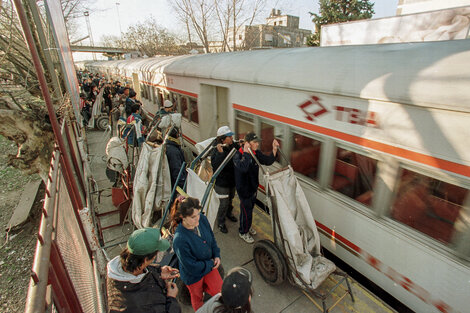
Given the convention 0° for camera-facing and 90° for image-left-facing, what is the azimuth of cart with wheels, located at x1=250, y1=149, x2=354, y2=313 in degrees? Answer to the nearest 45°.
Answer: approximately 315°

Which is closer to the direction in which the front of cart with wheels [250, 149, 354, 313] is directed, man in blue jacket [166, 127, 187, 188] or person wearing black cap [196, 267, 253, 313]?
the person wearing black cap

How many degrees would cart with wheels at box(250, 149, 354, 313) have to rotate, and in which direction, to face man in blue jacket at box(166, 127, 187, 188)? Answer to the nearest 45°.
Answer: approximately 180°

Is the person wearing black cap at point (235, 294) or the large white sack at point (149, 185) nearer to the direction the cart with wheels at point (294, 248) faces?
the person wearing black cap

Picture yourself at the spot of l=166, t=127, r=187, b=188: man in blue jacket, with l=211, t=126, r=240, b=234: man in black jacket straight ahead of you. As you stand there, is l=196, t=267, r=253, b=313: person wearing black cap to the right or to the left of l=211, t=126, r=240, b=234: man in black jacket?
right

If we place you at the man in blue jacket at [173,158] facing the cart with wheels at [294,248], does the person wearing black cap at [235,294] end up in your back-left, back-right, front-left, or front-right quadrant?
front-right

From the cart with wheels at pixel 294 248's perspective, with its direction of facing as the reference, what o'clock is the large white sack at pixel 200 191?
The large white sack is roughly at 5 o'clock from the cart with wheels.

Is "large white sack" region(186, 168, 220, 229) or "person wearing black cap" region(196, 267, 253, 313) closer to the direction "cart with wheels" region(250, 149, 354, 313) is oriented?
the person wearing black cap

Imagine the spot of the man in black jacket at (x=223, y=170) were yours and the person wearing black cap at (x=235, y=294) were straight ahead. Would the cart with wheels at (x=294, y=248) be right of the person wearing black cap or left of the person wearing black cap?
left

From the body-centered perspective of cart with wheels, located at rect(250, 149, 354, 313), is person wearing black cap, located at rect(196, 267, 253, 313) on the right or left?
on its right

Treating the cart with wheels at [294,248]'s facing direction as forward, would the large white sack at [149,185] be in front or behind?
behind

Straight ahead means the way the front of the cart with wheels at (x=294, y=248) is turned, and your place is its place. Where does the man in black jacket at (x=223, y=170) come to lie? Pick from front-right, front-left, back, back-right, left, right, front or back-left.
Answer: back

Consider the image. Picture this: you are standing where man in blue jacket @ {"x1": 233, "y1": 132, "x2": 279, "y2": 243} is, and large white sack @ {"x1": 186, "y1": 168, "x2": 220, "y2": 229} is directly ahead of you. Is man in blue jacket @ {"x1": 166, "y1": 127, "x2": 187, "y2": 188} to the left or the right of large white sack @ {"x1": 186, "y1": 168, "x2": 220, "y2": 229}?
right
